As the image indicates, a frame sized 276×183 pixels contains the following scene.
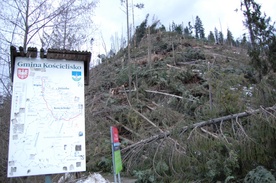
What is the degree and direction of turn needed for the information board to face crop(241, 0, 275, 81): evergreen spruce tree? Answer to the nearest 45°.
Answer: approximately 90° to its left

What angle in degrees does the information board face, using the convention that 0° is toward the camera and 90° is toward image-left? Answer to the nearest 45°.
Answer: approximately 0°
